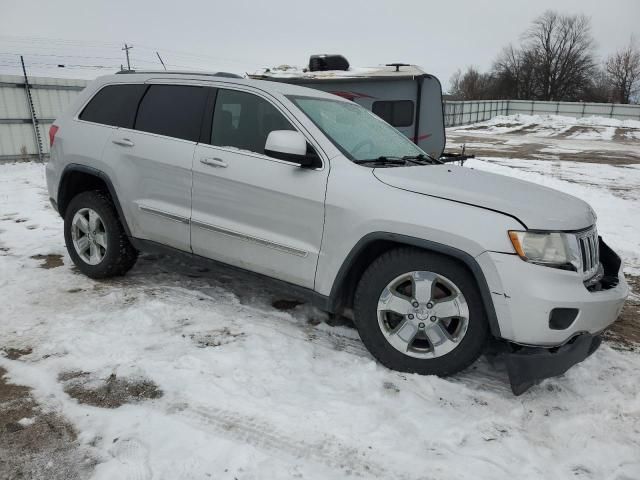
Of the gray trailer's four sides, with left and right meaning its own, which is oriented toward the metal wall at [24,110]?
back

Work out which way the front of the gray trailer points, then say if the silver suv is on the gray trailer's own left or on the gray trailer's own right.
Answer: on the gray trailer's own right

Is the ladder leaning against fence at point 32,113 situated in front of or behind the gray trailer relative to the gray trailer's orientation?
behind

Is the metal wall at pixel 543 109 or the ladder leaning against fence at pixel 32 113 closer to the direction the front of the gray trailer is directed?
the metal wall

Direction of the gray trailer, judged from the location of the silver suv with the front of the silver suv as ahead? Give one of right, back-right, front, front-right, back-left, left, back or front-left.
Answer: back-left

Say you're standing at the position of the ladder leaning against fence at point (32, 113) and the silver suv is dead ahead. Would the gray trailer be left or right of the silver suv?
left

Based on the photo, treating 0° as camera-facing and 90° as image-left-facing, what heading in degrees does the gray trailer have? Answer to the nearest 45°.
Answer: approximately 270°

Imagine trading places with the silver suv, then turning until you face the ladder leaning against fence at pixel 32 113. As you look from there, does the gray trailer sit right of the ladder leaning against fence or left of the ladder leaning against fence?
right

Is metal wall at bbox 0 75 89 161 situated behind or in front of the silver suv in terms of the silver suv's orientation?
behind

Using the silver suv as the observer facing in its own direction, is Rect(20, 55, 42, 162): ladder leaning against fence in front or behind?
behind
